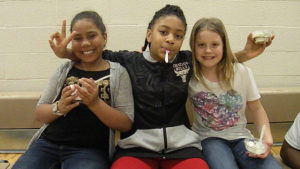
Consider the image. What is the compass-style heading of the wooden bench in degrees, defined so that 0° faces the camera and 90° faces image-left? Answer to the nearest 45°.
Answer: approximately 0°
